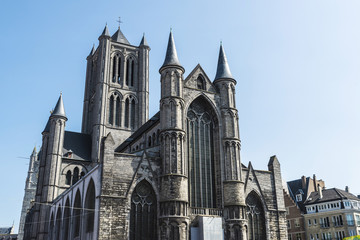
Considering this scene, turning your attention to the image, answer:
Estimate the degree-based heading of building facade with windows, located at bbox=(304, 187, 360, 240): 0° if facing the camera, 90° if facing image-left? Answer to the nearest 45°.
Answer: approximately 45°

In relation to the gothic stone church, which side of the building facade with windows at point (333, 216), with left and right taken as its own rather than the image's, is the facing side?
front

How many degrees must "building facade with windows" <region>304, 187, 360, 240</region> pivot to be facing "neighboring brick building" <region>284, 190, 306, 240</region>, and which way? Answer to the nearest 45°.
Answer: approximately 45° to its right
